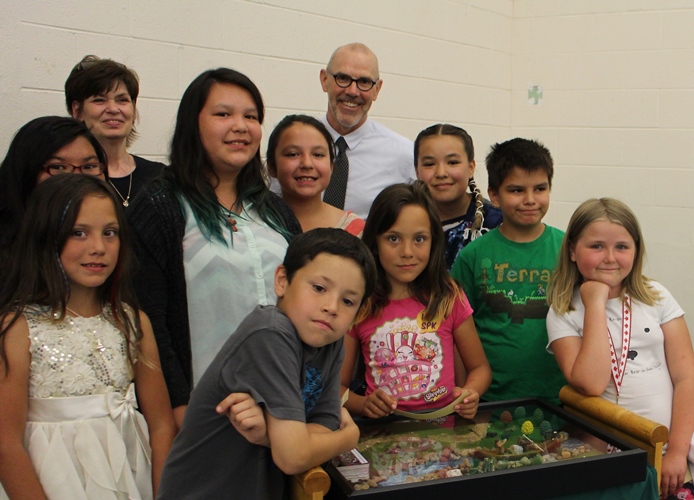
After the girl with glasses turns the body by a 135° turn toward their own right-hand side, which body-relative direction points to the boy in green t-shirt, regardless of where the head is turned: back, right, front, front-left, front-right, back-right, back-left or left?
back

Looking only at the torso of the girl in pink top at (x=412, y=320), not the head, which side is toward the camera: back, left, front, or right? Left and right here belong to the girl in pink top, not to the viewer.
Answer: front

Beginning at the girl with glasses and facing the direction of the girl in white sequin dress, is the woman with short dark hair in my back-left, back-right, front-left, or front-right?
back-left

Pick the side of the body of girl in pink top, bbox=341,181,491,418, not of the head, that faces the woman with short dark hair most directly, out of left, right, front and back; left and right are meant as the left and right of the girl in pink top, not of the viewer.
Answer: right

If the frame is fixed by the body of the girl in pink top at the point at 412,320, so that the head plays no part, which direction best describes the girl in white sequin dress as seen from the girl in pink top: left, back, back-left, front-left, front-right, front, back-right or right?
front-right

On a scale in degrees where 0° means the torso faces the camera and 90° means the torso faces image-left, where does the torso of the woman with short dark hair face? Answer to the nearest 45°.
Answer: approximately 315°

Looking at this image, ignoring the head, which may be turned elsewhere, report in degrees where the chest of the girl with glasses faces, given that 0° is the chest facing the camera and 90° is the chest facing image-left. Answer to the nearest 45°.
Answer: approximately 315°

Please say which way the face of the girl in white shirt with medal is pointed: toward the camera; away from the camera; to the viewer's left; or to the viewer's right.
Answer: toward the camera

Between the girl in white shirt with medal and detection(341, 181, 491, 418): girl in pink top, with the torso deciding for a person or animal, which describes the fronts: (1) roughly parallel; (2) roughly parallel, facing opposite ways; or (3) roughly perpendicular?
roughly parallel

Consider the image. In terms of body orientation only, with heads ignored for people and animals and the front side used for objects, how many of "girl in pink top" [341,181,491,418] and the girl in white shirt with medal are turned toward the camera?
2

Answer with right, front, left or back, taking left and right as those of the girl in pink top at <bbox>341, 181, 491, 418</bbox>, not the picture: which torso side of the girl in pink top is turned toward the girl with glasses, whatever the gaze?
right

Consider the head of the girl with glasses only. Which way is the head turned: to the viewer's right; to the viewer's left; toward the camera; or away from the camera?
toward the camera

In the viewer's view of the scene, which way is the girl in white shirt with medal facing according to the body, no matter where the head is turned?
toward the camera
